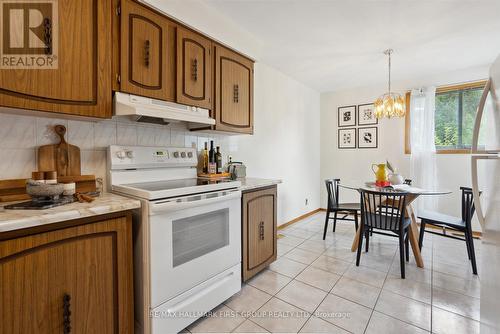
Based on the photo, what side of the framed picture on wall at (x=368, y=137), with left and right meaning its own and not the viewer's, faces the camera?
front

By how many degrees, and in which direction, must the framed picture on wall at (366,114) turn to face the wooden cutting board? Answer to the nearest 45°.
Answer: approximately 45° to its right

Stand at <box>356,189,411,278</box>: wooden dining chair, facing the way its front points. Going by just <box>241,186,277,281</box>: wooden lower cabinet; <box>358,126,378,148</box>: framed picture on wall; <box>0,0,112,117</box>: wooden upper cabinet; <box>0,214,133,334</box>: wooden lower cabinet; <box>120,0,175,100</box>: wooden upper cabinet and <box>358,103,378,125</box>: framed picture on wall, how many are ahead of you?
2

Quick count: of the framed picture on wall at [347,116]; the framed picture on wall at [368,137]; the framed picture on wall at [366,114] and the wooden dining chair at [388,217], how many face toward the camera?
3

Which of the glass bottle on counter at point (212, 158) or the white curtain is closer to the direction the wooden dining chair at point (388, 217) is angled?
the white curtain

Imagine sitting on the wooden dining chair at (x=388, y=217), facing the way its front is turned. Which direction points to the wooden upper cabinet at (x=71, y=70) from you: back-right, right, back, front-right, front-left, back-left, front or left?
back-left

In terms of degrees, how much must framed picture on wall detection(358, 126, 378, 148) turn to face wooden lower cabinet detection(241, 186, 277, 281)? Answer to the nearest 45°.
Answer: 0° — it already faces it

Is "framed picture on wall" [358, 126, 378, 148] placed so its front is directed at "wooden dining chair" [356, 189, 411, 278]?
yes

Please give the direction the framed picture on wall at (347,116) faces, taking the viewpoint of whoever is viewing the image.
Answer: facing the viewer

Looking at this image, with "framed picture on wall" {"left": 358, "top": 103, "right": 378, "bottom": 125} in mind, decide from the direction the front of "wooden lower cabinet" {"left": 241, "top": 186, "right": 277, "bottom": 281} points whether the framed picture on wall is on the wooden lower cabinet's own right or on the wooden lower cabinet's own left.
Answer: on the wooden lower cabinet's own left

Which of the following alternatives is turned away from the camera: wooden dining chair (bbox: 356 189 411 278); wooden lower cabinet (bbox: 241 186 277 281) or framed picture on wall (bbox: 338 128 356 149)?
the wooden dining chair

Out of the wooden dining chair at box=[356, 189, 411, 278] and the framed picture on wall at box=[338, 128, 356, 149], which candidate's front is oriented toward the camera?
the framed picture on wall

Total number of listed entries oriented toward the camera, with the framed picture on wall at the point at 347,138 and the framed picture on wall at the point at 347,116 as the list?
2

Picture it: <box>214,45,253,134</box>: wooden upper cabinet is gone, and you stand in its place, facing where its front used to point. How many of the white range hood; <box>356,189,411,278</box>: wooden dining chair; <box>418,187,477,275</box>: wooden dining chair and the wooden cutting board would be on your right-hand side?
2

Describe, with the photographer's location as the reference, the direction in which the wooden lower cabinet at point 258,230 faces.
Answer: facing the viewer and to the right of the viewer

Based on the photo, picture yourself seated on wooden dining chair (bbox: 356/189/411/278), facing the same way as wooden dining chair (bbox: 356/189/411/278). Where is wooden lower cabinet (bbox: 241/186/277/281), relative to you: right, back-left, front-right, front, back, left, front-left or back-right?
back-left

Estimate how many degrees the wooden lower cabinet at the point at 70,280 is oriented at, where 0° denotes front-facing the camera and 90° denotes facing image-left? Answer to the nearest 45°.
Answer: approximately 315°

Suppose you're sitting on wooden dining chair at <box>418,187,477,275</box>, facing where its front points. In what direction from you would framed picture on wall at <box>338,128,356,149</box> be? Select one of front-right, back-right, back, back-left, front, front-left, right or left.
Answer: front
